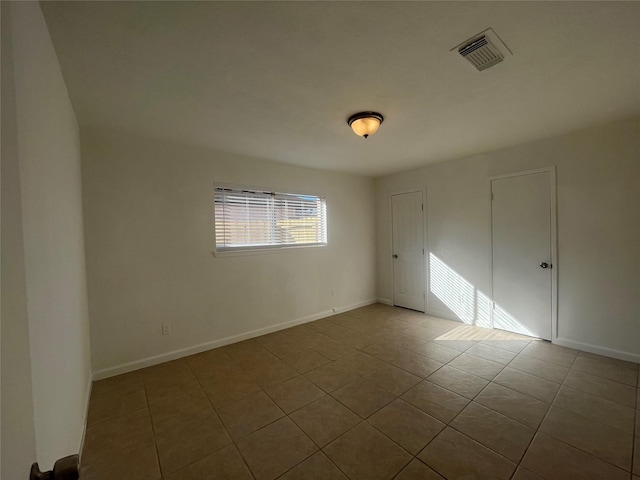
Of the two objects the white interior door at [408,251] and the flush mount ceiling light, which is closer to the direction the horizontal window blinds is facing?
the flush mount ceiling light

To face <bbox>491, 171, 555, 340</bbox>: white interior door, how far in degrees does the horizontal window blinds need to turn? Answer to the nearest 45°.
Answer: approximately 45° to its left

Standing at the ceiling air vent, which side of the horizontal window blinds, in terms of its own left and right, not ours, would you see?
front

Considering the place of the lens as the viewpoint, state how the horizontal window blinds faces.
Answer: facing the viewer and to the right of the viewer

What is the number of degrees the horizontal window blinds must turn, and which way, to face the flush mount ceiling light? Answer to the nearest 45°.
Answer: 0° — it already faces it

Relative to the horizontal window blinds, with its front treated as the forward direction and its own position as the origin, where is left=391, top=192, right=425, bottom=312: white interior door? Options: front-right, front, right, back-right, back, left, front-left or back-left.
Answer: front-left

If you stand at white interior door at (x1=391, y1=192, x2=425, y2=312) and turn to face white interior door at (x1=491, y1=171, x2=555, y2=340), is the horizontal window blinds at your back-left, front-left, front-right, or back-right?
back-right
